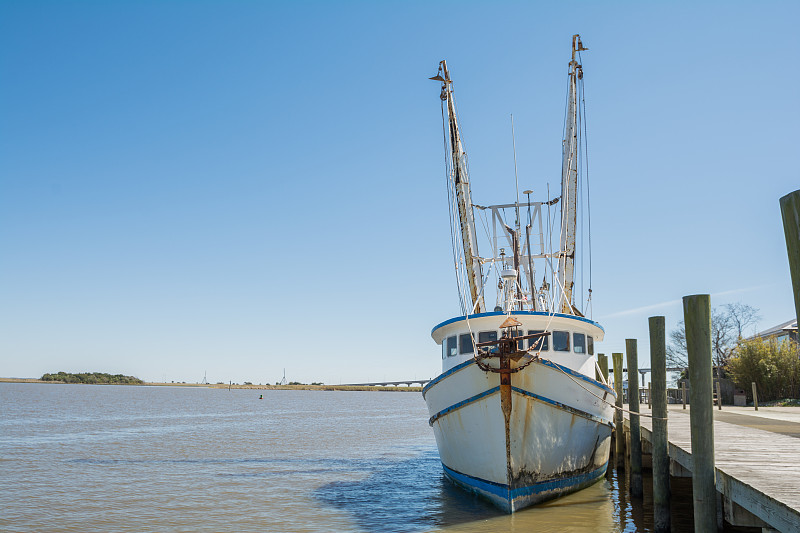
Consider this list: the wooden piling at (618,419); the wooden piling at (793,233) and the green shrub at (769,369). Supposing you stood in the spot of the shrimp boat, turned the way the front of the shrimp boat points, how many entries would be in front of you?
1

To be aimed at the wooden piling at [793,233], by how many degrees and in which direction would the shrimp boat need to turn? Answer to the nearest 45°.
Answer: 0° — it already faces it

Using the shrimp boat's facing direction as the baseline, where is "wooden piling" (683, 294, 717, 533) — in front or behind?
in front

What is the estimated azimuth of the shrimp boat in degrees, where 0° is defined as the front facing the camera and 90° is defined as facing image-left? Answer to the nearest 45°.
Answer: approximately 0°

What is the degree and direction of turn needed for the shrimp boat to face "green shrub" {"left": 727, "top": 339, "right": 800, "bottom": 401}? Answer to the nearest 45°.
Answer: approximately 135° to its left

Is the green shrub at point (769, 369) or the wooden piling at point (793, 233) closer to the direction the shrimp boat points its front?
the wooden piling
